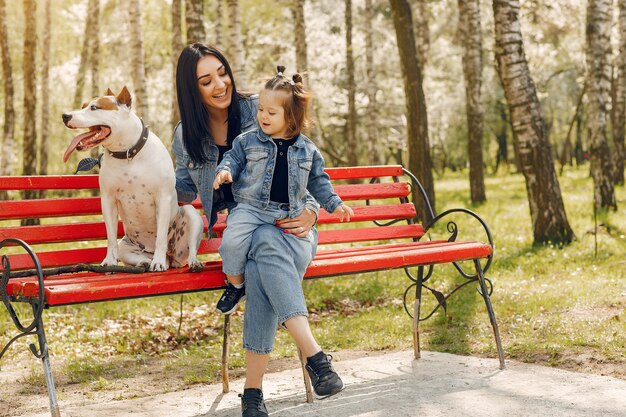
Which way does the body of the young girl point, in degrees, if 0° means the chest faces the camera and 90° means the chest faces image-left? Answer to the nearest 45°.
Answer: approximately 0°

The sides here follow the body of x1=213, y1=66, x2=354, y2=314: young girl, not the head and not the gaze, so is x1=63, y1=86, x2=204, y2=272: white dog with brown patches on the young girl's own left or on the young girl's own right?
on the young girl's own right

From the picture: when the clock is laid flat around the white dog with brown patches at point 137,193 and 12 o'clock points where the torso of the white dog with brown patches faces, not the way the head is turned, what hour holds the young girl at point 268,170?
The young girl is roughly at 8 o'clock from the white dog with brown patches.

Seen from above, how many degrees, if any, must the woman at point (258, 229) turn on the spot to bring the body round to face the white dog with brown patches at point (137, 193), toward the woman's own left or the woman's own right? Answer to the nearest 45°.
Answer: approximately 135° to the woman's own right

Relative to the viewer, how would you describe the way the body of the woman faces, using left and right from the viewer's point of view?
facing the viewer and to the right of the viewer

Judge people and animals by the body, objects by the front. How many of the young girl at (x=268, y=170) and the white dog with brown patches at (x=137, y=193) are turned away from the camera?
0

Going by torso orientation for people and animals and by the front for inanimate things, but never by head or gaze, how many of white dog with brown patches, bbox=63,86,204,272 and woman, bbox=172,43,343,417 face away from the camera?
0

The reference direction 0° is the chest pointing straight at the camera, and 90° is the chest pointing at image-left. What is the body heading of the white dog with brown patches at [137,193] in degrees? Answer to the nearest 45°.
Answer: approximately 45°
